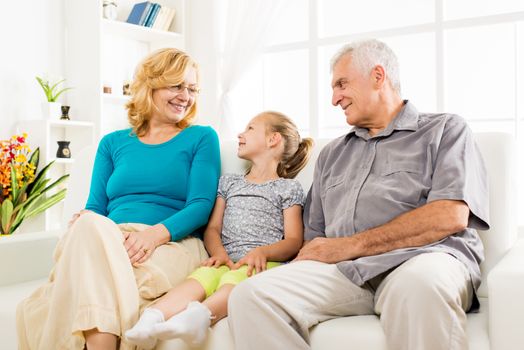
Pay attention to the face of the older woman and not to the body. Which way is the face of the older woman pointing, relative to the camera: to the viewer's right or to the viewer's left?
to the viewer's right

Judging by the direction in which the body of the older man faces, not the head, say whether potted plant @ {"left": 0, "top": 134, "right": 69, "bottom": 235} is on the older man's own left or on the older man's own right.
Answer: on the older man's own right

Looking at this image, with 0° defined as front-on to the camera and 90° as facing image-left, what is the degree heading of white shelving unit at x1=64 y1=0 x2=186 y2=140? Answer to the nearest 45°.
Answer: approximately 315°

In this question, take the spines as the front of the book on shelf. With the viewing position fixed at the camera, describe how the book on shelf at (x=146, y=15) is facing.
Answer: facing the viewer and to the right of the viewer

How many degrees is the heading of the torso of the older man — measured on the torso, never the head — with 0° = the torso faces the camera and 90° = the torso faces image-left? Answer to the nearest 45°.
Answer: approximately 45°

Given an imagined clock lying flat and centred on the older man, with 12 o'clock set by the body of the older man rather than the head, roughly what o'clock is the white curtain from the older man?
The white curtain is roughly at 4 o'clock from the older man.

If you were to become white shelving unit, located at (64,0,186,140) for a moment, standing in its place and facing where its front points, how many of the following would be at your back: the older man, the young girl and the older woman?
0

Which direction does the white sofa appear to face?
toward the camera

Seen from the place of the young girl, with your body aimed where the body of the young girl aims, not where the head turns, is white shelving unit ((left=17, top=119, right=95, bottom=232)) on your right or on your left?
on your right

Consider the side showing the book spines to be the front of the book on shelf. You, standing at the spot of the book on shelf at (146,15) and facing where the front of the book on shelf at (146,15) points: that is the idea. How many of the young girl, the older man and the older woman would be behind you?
0
